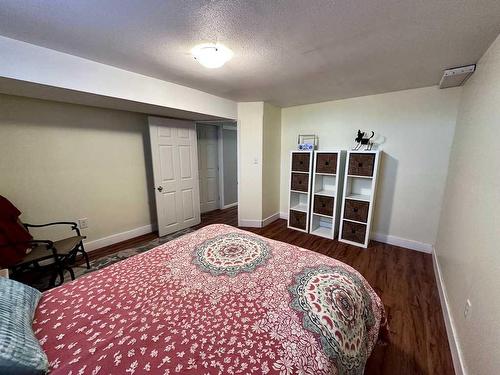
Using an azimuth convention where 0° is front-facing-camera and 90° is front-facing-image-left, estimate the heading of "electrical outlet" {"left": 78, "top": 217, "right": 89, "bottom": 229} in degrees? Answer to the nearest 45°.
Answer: approximately 315°

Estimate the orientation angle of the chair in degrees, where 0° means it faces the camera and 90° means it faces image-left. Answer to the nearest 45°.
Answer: approximately 315°

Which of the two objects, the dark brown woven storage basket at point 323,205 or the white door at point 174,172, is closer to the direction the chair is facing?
the dark brown woven storage basket

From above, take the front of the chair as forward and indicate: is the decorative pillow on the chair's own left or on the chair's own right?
on the chair's own right

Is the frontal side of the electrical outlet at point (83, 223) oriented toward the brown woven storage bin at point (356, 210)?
yes

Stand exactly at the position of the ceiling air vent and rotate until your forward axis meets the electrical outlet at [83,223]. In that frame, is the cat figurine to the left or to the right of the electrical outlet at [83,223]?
right

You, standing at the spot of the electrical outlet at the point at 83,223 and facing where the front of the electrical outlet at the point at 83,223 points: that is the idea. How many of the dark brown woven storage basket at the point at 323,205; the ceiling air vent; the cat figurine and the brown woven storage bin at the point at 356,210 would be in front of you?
4

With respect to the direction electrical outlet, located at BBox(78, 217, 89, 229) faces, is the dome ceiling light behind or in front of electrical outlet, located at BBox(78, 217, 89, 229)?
in front

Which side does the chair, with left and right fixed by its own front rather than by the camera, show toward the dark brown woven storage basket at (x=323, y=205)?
front

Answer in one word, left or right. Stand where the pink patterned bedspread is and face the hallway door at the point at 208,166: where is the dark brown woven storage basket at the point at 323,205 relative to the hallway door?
right
